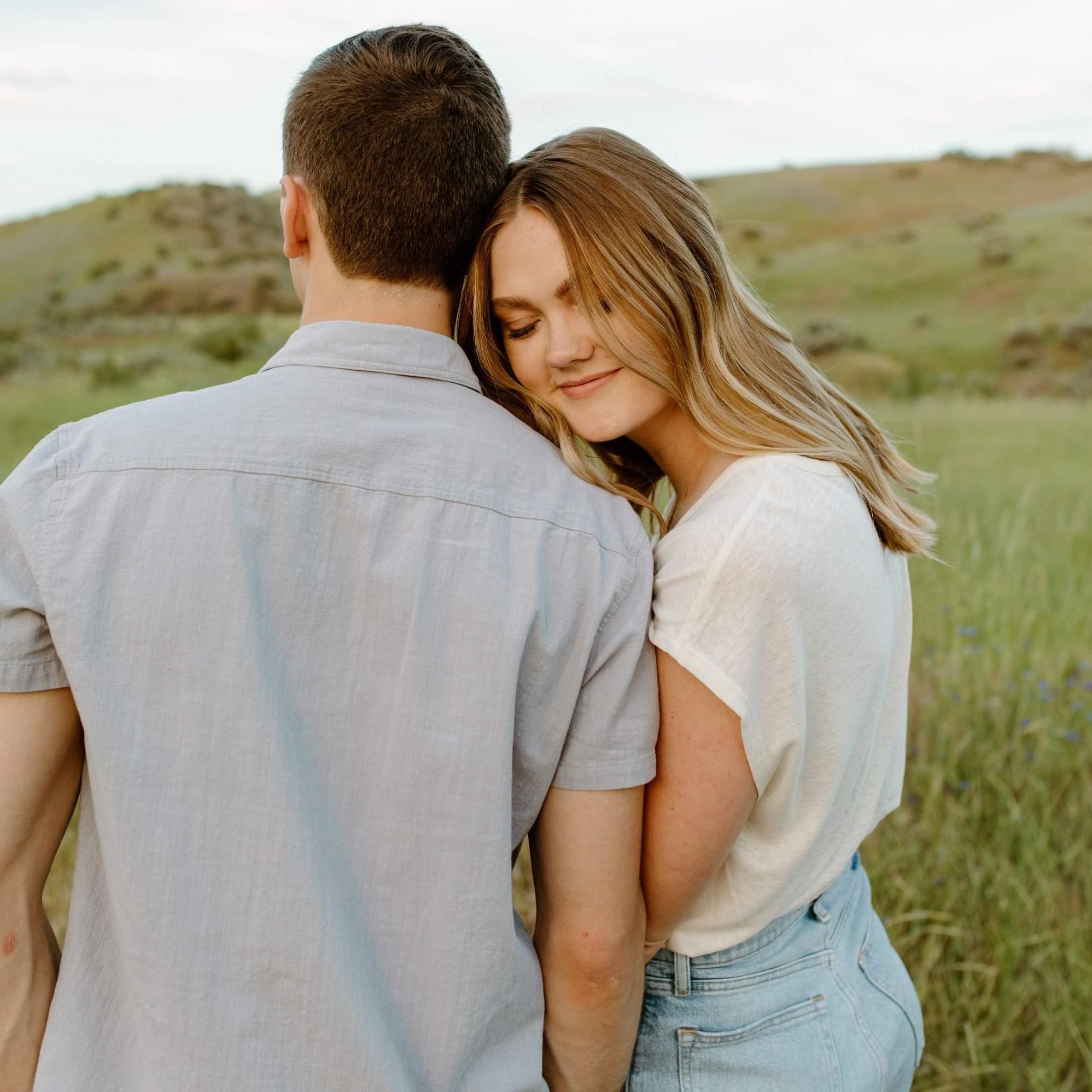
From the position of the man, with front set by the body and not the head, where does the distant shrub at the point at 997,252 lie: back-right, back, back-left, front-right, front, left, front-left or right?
front-right

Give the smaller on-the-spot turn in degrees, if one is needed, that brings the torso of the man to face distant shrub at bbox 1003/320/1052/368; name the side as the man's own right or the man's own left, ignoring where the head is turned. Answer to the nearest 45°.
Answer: approximately 45° to the man's own right

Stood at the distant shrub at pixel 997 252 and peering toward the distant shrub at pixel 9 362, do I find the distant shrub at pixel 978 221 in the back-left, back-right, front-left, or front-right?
back-right

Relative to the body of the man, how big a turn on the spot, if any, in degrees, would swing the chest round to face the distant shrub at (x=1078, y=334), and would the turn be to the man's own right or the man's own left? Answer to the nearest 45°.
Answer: approximately 45° to the man's own right

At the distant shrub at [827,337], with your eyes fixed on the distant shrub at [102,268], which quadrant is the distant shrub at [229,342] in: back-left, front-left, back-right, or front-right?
front-left

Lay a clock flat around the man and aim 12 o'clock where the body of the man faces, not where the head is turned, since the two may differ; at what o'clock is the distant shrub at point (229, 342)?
The distant shrub is roughly at 12 o'clock from the man.

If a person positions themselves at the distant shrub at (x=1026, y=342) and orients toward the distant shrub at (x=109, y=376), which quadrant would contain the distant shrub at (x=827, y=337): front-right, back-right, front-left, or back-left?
front-right

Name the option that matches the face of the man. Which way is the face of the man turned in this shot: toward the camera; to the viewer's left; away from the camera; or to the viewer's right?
away from the camera

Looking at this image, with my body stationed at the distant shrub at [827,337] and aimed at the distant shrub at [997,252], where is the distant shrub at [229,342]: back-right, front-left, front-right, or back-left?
back-left

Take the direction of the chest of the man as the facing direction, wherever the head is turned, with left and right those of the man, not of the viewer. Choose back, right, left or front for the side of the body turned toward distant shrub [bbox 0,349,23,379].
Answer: front

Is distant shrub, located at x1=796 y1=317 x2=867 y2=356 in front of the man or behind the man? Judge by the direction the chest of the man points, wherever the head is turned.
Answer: in front

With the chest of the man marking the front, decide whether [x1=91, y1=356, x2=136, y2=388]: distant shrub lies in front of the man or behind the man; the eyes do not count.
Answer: in front

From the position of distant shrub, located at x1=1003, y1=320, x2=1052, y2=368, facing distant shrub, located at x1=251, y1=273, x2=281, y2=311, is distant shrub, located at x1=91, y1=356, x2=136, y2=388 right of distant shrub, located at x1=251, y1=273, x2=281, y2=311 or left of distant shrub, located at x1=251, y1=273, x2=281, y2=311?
left

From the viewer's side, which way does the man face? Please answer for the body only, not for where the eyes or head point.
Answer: away from the camera

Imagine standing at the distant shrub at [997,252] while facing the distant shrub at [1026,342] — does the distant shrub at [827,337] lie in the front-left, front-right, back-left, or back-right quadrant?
front-right

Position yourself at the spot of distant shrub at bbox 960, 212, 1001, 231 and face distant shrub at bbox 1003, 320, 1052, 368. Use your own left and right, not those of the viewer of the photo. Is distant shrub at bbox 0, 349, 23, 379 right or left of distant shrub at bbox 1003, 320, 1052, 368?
right

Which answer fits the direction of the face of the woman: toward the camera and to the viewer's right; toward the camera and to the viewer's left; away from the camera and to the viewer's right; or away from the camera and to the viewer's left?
toward the camera and to the viewer's left
